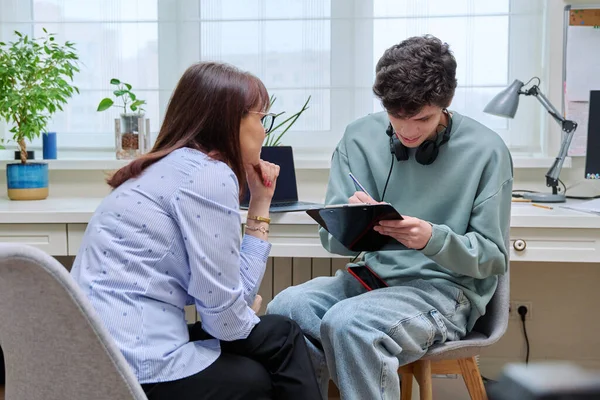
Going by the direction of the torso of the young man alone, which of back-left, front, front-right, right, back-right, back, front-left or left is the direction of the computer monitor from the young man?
back

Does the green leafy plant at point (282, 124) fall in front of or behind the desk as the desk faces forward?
behind

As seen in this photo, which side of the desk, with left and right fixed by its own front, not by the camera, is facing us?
front

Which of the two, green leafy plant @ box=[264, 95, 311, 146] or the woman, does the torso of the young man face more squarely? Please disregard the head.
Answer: the woman

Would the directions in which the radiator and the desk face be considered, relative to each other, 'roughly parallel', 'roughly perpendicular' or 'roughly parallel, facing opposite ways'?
roughly parallel

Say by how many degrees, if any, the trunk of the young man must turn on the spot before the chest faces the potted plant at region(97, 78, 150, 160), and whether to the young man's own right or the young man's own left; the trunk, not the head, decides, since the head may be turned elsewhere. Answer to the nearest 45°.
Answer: approximately 90° to the young man's own right

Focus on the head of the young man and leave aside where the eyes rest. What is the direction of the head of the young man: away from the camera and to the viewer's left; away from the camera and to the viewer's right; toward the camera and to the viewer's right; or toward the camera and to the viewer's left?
toward the camera and to the viewer's left

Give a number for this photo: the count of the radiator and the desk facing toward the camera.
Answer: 2

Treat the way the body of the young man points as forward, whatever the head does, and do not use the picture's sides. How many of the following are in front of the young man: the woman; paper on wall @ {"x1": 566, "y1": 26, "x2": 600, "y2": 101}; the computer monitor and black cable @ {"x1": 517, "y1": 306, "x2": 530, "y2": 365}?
1

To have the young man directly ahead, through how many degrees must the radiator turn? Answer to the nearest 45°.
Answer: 0° — it already faces them
